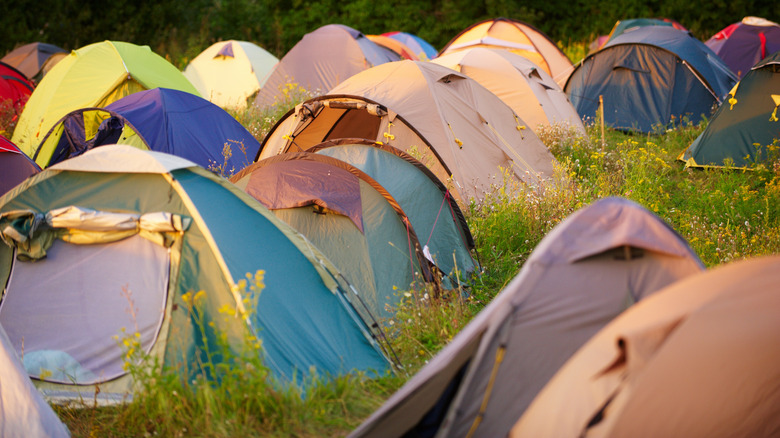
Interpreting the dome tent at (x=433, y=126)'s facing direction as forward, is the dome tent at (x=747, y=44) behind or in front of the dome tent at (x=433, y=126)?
behind

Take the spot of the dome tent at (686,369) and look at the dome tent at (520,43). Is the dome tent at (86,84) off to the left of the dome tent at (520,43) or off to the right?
left

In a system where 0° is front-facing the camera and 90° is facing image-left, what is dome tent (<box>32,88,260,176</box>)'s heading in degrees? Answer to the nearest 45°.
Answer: approximately 45°

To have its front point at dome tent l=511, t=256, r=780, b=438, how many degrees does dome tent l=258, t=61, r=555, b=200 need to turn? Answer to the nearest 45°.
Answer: approximately 45° to its left

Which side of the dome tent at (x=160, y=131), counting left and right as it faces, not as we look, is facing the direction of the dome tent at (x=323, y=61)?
back

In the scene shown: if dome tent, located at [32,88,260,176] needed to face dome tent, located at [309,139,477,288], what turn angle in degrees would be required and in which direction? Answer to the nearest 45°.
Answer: approximately 90° to its left

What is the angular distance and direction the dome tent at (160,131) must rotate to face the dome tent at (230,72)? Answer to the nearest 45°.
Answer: approximately 135° to its right

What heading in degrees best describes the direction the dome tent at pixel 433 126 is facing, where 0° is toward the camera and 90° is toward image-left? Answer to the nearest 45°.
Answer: approximately 45°
